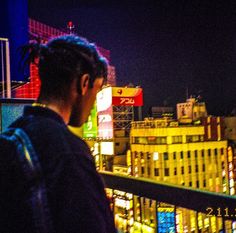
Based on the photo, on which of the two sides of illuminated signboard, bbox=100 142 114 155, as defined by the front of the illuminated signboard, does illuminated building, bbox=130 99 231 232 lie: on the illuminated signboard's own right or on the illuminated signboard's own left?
on the illuminated signboard's own left

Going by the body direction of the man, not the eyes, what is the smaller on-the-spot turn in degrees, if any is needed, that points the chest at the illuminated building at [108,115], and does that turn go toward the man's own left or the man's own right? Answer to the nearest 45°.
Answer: approximately 45° to the man's own left

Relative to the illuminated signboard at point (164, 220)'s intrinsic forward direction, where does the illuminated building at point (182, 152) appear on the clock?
The illuminated building is roughly at 6 o'clock from the illuminated signboard.

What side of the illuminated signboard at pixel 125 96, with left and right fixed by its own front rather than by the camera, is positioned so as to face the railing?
front

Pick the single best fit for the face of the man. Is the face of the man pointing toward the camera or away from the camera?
away from the camera

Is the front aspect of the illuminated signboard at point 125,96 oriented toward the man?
yes

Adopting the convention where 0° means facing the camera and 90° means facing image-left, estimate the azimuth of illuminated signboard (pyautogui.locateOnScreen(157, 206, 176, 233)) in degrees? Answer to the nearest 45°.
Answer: approximately 0°

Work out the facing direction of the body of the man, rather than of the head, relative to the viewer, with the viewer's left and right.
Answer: facing away from the viewer and to the right of the viewer

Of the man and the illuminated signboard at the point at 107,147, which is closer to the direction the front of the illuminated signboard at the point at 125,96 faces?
the man

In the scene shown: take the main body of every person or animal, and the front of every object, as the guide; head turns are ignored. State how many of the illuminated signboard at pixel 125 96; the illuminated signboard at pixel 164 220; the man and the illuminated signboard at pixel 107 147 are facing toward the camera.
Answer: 3

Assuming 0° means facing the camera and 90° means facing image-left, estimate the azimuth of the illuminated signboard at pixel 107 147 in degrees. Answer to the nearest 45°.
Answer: approximately 0°
